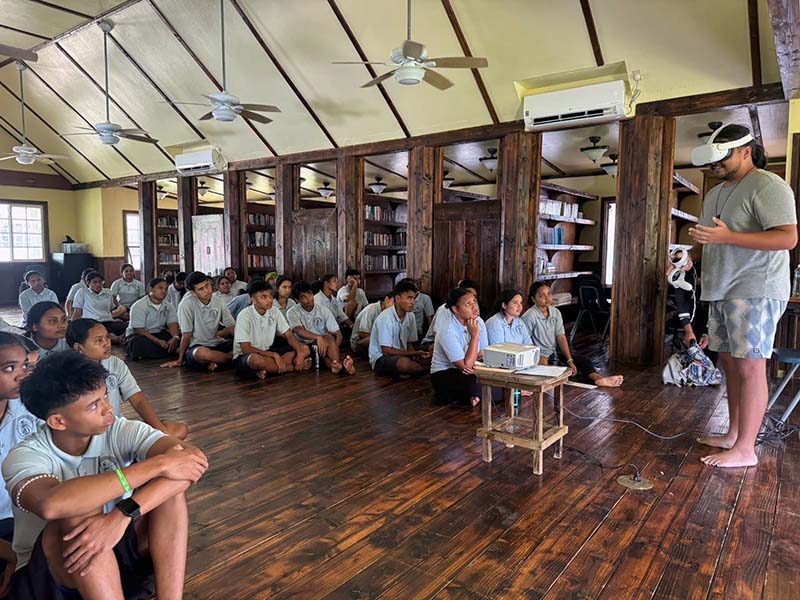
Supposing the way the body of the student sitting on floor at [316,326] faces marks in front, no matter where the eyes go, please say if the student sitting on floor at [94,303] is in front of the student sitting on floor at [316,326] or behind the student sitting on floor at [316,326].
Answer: behind

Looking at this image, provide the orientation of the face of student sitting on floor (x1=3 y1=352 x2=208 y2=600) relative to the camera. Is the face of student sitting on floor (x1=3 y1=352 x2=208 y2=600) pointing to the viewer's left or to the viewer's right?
to the viewer's right

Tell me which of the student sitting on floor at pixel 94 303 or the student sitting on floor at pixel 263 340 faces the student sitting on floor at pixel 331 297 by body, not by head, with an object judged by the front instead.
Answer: the student sitting on floor at pixel 94 303

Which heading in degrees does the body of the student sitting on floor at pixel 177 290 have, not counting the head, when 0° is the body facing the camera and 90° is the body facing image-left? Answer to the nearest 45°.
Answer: approximately 315°

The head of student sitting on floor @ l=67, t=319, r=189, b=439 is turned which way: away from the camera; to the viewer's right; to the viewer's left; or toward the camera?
to the viewer's right

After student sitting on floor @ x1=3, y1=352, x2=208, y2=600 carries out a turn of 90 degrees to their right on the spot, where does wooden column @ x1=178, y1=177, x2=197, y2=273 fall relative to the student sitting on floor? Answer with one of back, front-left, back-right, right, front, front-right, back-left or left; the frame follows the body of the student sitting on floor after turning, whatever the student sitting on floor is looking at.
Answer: back-right
